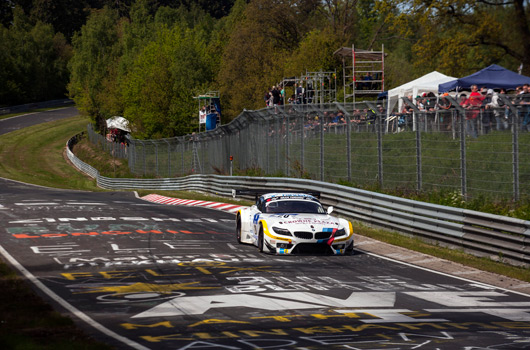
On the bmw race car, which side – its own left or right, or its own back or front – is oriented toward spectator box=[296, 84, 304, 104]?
back

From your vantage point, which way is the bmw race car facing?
toward the camera

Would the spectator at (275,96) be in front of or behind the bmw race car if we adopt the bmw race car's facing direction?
behind

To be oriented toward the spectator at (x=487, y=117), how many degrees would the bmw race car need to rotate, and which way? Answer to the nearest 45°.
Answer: approximately 135° to its left

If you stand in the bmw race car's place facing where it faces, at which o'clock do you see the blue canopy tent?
The blue canopy tent is roughly at 7 o'clock from the bmw race car.
